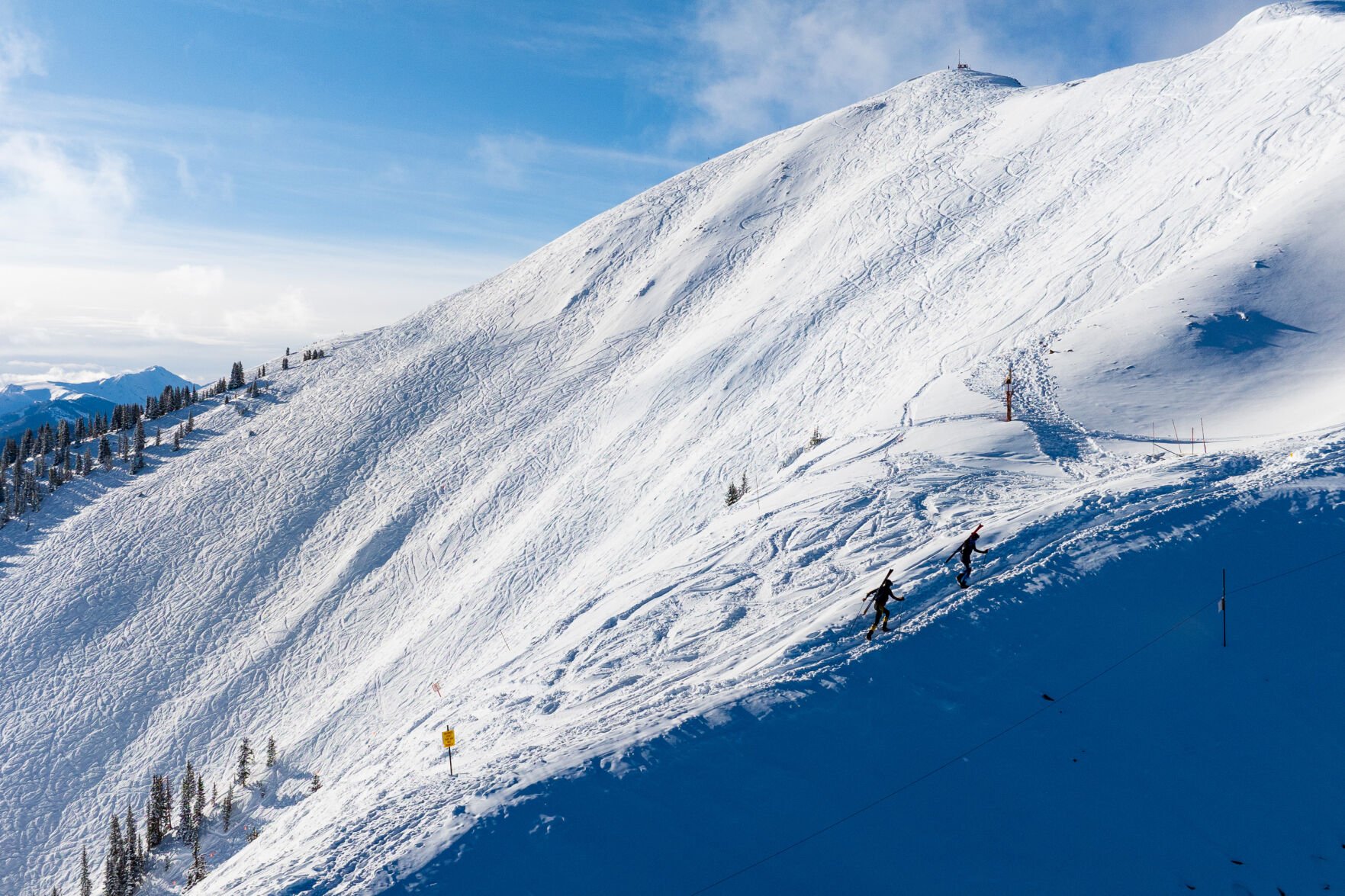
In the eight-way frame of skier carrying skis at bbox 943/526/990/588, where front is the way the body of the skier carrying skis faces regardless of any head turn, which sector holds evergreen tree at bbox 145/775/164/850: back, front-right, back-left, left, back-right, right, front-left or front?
back

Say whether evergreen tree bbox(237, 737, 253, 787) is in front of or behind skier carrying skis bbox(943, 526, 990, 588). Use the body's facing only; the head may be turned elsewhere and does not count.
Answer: behind

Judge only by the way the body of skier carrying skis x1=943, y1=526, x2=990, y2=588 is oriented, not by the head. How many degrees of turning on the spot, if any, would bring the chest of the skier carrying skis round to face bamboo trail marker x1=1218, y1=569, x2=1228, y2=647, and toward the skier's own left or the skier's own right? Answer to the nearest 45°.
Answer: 0° — they already face it

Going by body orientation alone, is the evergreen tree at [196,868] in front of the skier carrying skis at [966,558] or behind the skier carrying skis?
behind

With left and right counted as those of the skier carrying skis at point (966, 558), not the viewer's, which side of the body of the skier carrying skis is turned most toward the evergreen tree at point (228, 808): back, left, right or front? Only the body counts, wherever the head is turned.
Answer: back

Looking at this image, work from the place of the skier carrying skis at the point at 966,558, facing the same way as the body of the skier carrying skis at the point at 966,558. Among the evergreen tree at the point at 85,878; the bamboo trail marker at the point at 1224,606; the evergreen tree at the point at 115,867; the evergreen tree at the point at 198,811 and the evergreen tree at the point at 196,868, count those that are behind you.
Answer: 4

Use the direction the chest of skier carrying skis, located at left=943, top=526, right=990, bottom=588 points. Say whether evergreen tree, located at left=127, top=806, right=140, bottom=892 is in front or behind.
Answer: behind

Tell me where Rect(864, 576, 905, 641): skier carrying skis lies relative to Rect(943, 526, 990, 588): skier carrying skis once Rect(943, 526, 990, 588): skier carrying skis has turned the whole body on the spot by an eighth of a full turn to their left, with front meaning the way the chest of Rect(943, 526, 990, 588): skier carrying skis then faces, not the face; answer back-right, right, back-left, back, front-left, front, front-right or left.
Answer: back

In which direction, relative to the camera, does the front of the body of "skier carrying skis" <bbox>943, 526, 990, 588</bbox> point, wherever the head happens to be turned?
to the viewer's right

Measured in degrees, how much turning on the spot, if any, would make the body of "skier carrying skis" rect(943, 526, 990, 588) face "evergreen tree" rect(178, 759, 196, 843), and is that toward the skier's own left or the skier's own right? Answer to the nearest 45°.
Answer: approximately 180°

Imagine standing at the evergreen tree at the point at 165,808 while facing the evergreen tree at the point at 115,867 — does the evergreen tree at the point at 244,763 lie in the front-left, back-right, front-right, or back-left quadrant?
back-left

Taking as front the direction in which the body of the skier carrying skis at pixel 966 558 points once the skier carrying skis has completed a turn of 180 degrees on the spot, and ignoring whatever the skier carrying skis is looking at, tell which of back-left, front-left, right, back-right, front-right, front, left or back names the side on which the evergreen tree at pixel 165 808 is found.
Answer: front

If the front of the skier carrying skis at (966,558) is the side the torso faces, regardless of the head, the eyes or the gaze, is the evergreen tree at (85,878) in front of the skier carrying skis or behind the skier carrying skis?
behind

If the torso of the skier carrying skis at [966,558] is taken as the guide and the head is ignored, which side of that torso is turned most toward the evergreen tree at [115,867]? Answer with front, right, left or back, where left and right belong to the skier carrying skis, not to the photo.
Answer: back

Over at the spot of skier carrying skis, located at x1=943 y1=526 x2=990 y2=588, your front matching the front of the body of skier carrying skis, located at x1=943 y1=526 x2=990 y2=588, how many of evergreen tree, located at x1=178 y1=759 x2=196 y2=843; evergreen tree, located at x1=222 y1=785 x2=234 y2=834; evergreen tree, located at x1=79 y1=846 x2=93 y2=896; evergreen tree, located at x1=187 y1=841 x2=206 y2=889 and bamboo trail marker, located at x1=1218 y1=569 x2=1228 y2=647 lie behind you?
4
